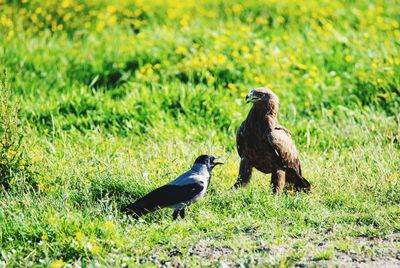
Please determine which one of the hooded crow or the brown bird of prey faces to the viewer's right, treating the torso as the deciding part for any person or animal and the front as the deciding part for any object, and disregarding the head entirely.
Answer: the hooded crow

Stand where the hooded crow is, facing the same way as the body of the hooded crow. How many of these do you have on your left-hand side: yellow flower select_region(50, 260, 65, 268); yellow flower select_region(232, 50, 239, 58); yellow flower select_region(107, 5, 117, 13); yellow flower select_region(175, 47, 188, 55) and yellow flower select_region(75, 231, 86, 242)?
3

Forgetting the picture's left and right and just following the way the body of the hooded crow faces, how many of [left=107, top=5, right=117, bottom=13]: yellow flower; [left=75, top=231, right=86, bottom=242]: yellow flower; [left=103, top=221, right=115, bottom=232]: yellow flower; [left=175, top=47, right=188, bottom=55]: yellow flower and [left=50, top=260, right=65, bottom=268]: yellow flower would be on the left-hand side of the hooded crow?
2

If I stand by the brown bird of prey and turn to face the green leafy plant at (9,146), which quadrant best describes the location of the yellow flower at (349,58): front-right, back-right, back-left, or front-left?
back-right

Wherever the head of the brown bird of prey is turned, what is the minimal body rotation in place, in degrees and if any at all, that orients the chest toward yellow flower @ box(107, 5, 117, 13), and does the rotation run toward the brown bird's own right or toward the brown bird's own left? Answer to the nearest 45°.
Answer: approximately 90° to the brown bird's own right

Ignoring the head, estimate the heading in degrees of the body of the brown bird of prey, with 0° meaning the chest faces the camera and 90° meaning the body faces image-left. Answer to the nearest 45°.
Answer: approximately 45°

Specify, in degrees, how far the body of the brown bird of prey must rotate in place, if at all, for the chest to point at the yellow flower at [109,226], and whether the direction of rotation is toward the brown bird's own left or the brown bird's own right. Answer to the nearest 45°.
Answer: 0° — it already faces it

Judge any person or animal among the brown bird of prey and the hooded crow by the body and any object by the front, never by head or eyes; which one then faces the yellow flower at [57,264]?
the brown bird of prey

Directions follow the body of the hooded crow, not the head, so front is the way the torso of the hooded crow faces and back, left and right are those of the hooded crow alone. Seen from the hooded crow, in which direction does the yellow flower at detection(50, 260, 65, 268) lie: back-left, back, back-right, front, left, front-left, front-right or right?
back-right

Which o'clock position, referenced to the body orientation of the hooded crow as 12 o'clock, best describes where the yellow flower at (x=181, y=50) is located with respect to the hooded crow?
The yellow flower is roughly at 9 o'clock from the hooded crow.

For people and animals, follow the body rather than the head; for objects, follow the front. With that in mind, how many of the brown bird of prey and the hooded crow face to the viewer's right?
1

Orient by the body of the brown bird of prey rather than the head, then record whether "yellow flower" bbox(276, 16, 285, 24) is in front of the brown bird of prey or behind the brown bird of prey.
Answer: behind

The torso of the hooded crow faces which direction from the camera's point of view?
to the viewer's right

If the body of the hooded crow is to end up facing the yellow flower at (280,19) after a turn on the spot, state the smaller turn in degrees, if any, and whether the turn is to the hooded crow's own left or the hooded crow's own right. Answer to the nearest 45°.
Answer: approximately 90° to the hooded crow's own left

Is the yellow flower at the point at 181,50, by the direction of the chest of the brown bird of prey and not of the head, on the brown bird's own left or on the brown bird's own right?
on the brown bird's own right
